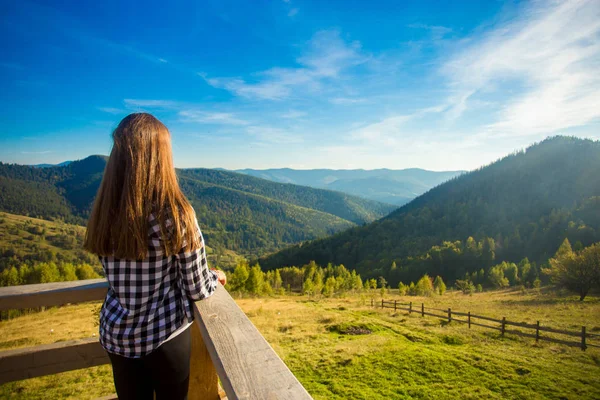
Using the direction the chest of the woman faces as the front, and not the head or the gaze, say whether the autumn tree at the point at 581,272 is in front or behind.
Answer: in front

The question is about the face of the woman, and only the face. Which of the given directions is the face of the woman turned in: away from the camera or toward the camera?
away from the camera

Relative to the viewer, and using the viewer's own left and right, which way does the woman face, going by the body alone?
facing away from the viewer and to the right of the viewer
